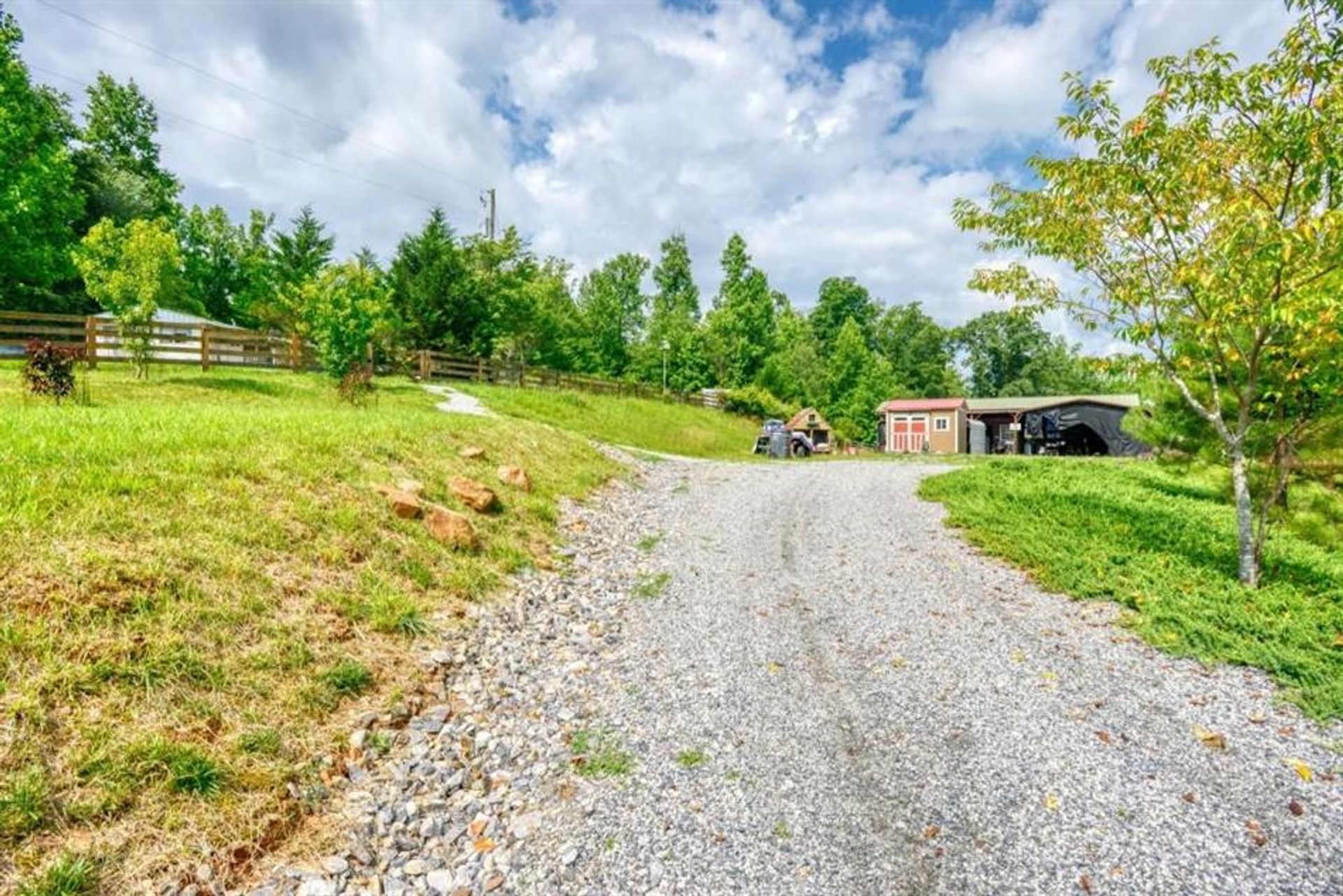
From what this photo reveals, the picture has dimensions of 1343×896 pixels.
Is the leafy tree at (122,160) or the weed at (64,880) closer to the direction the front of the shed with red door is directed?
the weed

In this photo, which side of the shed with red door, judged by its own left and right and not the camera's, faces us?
front

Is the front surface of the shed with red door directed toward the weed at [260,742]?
yes

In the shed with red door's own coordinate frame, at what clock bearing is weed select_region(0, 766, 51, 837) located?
The weed is roughly at 12 o'clock from the shed with red door.

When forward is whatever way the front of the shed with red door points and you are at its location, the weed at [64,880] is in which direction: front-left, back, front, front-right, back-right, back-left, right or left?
front

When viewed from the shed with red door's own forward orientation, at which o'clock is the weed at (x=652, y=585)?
The weed is roughly at 12 o'clock from the shed with red door.

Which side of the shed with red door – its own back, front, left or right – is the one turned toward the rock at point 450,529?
front

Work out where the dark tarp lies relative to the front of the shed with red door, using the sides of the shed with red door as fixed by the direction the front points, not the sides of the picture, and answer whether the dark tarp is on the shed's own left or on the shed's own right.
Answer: on the shed's own left

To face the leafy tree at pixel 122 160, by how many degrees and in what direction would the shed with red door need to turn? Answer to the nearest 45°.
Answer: approximately 45° to its right

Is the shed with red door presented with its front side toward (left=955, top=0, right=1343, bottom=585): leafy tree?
yes

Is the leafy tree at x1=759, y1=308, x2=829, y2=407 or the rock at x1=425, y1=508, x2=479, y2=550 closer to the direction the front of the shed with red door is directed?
the rock

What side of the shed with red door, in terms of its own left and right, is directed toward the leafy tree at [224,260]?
right

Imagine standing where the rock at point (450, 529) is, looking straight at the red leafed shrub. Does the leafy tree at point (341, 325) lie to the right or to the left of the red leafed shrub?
right

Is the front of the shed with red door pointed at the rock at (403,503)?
yes
